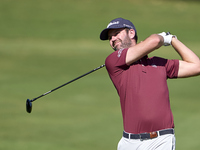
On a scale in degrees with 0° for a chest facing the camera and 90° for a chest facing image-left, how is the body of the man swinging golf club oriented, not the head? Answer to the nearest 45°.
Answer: approximately 0°
